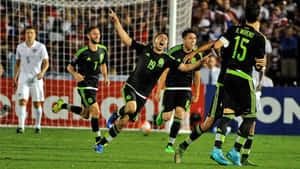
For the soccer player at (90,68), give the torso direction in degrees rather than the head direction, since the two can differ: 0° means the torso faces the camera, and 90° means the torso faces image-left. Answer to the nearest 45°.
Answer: approximately 315°

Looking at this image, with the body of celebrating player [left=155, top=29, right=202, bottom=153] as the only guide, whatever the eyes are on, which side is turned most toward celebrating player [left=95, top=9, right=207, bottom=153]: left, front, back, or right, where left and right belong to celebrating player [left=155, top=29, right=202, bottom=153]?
right

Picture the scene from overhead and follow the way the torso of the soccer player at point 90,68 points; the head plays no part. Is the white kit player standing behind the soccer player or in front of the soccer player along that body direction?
behind

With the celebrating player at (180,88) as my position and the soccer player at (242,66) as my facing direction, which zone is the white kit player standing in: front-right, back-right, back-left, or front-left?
back-right

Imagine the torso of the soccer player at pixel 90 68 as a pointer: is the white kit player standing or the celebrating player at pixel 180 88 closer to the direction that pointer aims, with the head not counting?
the celebrating player

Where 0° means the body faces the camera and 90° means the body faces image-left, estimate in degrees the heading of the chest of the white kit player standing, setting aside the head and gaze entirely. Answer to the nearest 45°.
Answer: approximately 0°
